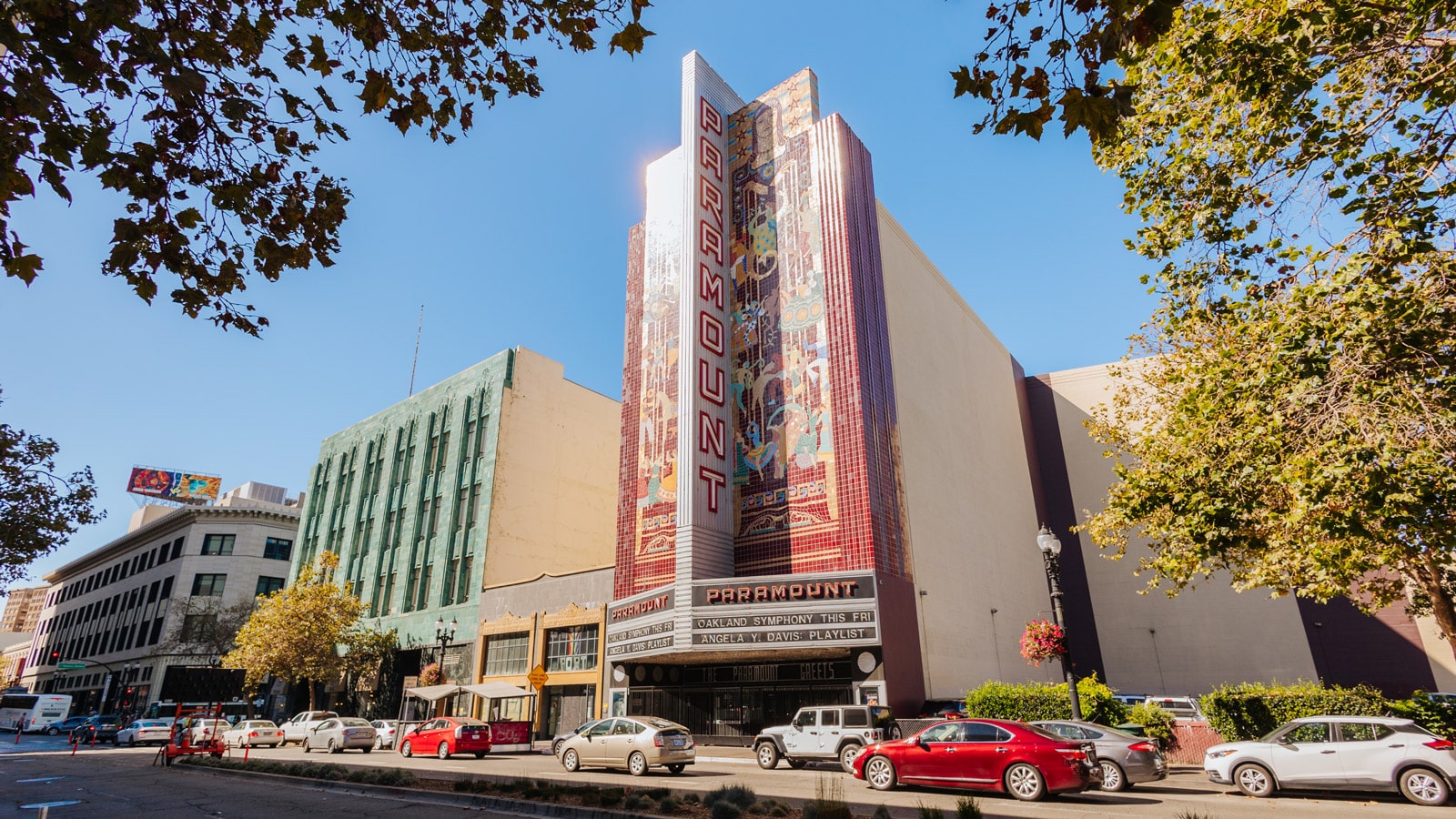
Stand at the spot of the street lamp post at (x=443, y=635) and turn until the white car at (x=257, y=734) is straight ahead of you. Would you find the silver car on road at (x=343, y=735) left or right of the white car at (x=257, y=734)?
left

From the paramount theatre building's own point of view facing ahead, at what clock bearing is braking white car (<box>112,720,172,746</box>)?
The braking white car is roughly at 2 o'clock from the paramount theatre building.

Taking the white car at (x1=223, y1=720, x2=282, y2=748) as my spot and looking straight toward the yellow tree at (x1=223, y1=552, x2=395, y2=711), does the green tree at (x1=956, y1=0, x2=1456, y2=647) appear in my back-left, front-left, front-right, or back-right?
back-right

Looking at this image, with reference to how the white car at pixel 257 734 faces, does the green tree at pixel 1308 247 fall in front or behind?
behind

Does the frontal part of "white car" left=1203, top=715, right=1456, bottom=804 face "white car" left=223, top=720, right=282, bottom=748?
yes

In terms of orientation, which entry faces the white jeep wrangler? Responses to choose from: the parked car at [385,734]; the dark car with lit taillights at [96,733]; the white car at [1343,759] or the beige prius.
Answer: the white car

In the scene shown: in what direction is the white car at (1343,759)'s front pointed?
to the viewer's left

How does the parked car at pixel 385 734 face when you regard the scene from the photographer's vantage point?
facing away from the viewer and to the left of the viewer

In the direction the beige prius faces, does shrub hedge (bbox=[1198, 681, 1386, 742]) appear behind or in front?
behind

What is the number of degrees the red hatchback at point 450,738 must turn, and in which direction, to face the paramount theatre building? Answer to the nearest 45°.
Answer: approximately 135° to its right

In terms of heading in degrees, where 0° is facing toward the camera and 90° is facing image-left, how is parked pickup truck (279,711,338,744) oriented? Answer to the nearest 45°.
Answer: approximately 135°

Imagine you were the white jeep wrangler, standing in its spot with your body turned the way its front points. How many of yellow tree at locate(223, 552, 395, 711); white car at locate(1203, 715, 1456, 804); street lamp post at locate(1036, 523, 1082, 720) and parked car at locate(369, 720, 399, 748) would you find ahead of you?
2

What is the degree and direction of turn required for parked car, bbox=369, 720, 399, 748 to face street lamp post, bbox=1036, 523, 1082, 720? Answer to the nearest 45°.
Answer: approximately 180°

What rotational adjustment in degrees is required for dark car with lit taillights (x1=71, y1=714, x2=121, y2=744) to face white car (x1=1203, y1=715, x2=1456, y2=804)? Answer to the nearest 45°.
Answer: approximately 135° to its left

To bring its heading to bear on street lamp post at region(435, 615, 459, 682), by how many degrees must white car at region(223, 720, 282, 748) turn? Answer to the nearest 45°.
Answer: approximately 135° to its right

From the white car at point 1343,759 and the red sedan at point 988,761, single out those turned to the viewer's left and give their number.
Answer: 2

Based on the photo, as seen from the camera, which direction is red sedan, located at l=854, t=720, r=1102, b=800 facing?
to the viewer's left

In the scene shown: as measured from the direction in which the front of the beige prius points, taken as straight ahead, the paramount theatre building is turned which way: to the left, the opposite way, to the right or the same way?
to the left

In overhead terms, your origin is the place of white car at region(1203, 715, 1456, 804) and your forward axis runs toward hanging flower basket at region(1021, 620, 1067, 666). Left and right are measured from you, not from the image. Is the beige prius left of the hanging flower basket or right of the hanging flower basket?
left

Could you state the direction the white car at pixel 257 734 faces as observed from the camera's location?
facing away from the viewer and to the left of the viewer
